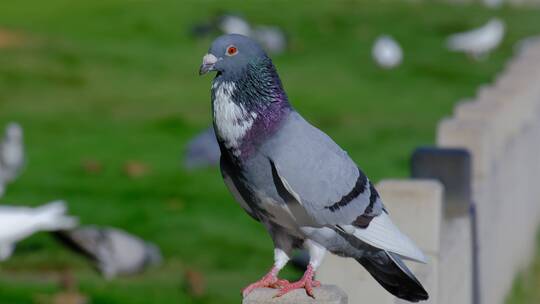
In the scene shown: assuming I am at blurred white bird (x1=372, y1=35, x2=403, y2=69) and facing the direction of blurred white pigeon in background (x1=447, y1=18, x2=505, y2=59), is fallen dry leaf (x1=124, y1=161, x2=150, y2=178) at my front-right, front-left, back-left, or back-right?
back-right

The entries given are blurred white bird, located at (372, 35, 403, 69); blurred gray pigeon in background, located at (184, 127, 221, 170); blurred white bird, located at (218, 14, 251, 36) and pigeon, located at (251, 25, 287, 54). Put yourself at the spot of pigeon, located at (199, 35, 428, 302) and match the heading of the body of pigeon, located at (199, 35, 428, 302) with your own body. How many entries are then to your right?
4

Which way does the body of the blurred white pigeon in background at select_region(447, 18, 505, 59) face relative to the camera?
to the viewer's right

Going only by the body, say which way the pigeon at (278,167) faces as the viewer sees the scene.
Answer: to the viewer's left

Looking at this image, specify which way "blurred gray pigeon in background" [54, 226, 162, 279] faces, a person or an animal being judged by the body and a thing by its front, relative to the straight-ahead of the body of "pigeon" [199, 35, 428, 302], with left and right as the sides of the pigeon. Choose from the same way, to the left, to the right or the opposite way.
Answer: the opposite way

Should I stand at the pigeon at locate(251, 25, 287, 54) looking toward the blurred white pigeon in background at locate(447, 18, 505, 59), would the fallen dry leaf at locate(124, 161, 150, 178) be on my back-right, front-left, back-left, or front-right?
back-right

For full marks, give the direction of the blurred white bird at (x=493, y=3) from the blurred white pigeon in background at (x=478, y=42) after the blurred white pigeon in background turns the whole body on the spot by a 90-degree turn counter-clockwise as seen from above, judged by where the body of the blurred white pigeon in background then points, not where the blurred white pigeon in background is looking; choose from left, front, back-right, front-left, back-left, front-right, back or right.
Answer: front

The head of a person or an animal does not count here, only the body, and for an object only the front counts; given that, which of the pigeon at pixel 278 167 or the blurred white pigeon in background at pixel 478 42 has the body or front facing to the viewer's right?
the blurred white pigeon in background

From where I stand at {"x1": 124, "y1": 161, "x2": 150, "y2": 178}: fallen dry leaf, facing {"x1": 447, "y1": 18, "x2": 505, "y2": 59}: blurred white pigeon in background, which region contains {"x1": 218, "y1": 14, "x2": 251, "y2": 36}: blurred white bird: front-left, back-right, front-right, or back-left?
front-left

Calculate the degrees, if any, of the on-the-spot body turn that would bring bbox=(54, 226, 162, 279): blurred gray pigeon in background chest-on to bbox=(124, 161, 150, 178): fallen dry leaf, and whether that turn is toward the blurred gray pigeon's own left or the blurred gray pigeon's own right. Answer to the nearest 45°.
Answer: approximately 90° to the blurred gray pigeon's own left

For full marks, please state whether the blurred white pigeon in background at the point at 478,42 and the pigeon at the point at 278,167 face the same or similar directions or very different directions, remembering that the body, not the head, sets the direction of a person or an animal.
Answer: very different directions
